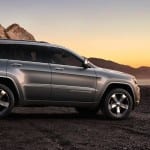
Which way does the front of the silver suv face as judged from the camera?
facing to the right of the viewer
